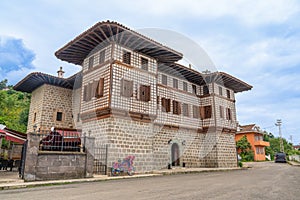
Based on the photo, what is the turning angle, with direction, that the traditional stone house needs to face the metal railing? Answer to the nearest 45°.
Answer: approximately 90° to its right

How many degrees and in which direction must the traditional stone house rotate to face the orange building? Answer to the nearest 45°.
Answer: approximately 90° to its left

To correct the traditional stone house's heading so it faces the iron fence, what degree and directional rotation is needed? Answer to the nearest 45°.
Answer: approximately 90° to its right

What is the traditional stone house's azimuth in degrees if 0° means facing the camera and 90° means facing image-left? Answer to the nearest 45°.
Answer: approximately 315°

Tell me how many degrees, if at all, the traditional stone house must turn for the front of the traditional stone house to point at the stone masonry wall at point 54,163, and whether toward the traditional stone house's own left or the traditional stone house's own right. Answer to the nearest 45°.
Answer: approximately 90° to the traditional stone house's own right
